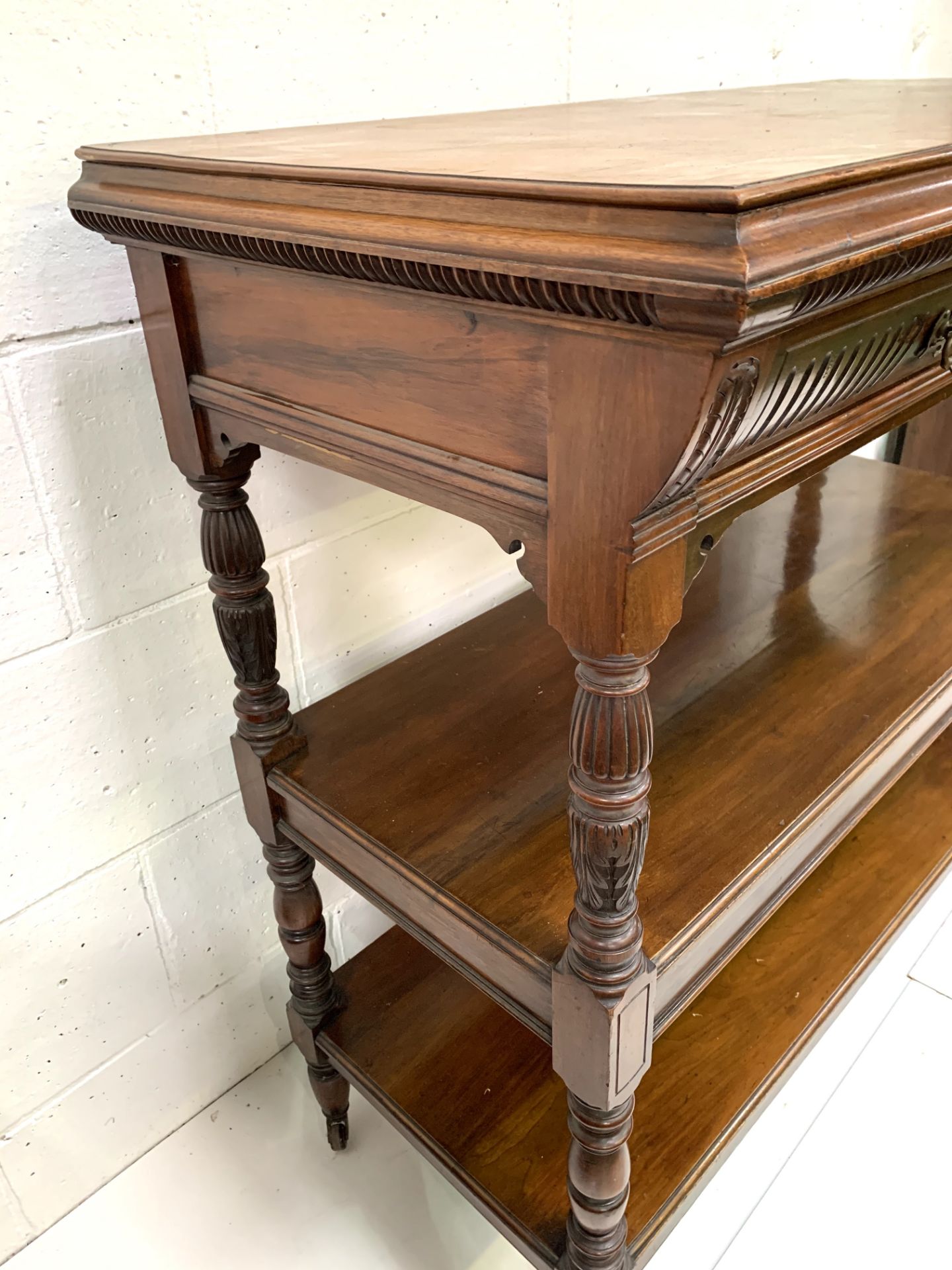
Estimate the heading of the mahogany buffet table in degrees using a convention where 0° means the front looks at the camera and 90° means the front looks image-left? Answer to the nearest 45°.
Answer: approximately 315°
